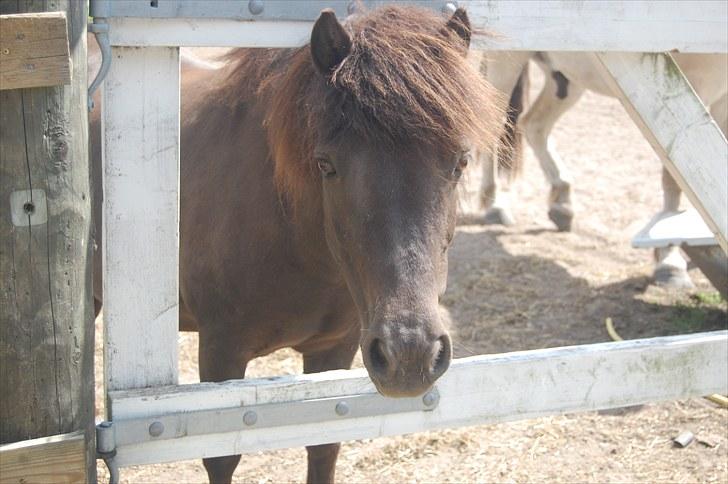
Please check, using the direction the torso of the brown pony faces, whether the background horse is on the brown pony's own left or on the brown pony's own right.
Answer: on the brown pony's own left

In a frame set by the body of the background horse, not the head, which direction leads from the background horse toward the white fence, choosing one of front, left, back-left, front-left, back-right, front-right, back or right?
front-right

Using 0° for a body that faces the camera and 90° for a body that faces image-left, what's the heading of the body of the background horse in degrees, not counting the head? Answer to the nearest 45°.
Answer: approximately 315°

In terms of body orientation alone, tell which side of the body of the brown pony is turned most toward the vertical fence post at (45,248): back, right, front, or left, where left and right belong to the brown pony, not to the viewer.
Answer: right

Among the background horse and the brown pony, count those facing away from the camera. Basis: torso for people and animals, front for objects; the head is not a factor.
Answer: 0

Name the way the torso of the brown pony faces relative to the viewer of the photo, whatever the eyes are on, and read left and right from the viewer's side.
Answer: facing the viewer and to the right of the viewer

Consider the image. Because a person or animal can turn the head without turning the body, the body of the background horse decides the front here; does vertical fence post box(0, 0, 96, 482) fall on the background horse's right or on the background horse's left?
on the background horse's right
